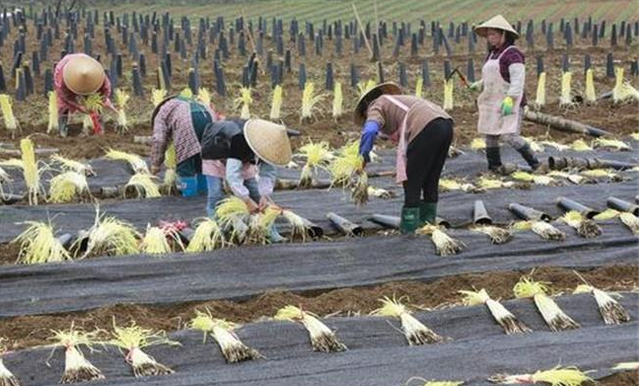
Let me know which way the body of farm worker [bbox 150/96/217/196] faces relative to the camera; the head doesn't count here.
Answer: to the viewer's left

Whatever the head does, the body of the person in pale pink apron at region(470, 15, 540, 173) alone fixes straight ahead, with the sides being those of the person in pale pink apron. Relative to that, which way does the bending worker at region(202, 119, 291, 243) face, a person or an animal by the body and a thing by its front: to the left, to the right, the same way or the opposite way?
to the left

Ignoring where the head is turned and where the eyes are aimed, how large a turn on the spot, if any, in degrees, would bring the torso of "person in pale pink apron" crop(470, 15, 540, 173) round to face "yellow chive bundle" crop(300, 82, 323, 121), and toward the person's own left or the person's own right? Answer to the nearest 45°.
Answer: approximately 90° to the person's own right

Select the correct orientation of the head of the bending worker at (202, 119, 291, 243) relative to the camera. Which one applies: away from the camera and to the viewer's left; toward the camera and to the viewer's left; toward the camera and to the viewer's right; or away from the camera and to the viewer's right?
toward the camera and to the viewer's right

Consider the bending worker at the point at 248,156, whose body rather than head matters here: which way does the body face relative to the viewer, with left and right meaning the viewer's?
facing the viewer and to the right of the viewer

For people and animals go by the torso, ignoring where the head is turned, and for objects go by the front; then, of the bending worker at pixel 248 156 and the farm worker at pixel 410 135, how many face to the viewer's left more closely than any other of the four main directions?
1

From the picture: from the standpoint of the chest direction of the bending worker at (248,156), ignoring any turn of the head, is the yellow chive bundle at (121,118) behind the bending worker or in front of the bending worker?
behind

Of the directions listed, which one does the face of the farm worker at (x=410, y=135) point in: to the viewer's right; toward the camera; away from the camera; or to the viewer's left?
to the viewer's left

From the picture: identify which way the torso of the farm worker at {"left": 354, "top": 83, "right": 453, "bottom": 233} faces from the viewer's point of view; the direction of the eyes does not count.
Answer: to the viewer's left
